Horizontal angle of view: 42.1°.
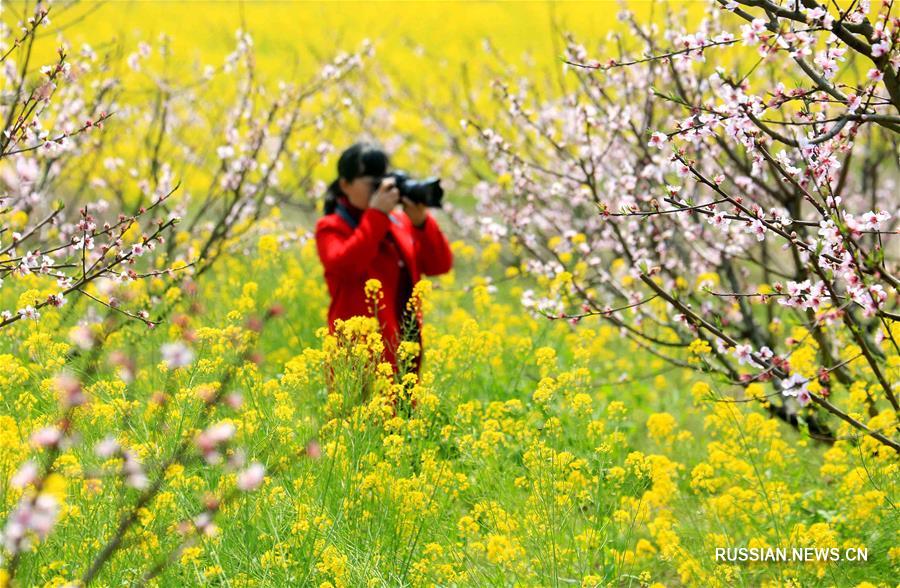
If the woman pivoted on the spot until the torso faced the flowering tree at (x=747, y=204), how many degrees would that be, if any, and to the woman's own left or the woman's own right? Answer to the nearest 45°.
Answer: approximately 45° to the woman's own left

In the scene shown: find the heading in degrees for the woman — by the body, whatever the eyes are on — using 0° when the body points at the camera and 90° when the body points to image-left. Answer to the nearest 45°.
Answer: approximately 315°
